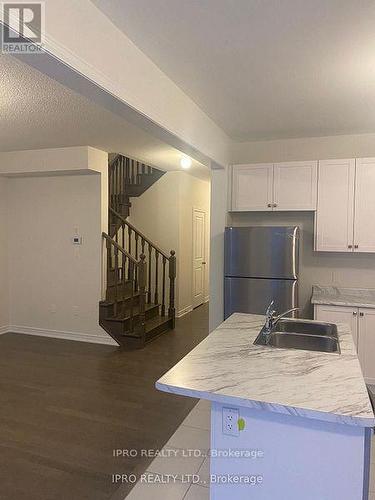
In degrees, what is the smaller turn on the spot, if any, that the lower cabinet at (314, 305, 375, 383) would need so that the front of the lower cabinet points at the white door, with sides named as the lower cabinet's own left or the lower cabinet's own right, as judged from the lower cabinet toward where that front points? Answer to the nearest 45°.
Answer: approximately 135° to the lower cabinet's own right

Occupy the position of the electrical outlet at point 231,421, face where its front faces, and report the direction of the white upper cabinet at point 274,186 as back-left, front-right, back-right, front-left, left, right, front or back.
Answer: back

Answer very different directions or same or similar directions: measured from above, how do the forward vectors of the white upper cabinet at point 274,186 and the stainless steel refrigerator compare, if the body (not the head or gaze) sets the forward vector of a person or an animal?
same or similar directions

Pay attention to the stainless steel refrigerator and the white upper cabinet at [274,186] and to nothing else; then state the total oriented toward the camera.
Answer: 2

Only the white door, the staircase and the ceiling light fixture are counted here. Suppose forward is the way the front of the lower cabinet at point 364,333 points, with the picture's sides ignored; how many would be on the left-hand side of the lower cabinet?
0

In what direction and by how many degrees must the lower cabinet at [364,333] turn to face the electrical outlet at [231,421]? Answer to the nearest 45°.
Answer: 0° — it already faces it

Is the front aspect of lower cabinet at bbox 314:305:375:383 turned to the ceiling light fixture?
no

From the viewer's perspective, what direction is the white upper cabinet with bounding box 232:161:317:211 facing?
toward the camera

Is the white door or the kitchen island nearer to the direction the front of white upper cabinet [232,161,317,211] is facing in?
the kitchen island

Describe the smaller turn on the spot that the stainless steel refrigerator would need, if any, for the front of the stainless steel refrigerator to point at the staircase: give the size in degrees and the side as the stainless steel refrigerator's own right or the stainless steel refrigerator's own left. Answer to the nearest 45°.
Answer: approximately 135° to the stainless steel refrigerator's own right

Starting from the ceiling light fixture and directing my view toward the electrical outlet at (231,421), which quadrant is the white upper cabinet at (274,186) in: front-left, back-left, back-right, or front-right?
front-left

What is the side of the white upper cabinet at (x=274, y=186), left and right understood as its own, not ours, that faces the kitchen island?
front

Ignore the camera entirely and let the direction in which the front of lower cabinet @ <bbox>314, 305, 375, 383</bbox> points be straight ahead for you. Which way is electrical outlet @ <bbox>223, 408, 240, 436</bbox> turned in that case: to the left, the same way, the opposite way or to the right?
the same way

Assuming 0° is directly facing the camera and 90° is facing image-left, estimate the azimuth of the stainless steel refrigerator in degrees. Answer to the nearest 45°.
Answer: approximately 0°

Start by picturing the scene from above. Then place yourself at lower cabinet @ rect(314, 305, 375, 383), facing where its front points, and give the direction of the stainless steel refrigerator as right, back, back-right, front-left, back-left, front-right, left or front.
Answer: right

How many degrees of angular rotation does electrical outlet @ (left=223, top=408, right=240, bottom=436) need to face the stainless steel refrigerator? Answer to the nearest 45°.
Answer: approximately 180°
